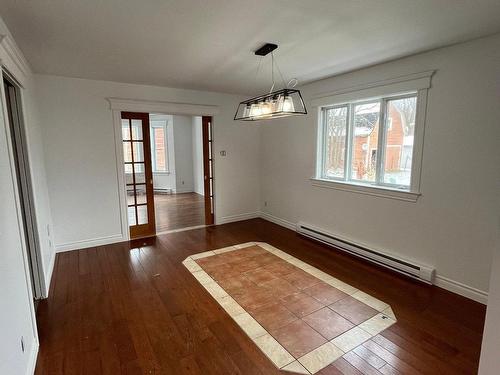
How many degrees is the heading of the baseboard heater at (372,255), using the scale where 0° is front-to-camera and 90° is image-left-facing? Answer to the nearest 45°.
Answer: approximately 45°

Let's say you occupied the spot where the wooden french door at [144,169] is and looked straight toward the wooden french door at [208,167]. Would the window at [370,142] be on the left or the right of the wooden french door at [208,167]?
right

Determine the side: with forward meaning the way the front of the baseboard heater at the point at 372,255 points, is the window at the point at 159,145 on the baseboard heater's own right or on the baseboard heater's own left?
on the baseboard heater's own right

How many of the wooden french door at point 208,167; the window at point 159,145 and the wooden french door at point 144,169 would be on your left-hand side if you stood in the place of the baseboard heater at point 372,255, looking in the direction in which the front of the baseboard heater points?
0

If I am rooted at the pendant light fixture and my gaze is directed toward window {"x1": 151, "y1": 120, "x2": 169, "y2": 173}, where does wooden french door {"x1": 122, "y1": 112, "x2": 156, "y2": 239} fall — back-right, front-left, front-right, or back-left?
front-left

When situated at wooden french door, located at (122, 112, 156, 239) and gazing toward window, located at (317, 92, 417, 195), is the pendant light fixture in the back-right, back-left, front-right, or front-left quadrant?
front-right

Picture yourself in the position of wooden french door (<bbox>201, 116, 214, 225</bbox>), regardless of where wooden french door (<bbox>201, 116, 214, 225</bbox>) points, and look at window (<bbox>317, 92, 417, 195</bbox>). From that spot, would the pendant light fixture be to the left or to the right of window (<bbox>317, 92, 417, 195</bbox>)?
right

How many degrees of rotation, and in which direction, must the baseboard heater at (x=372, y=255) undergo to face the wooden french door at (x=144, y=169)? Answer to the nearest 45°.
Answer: approximately 45° to its right
